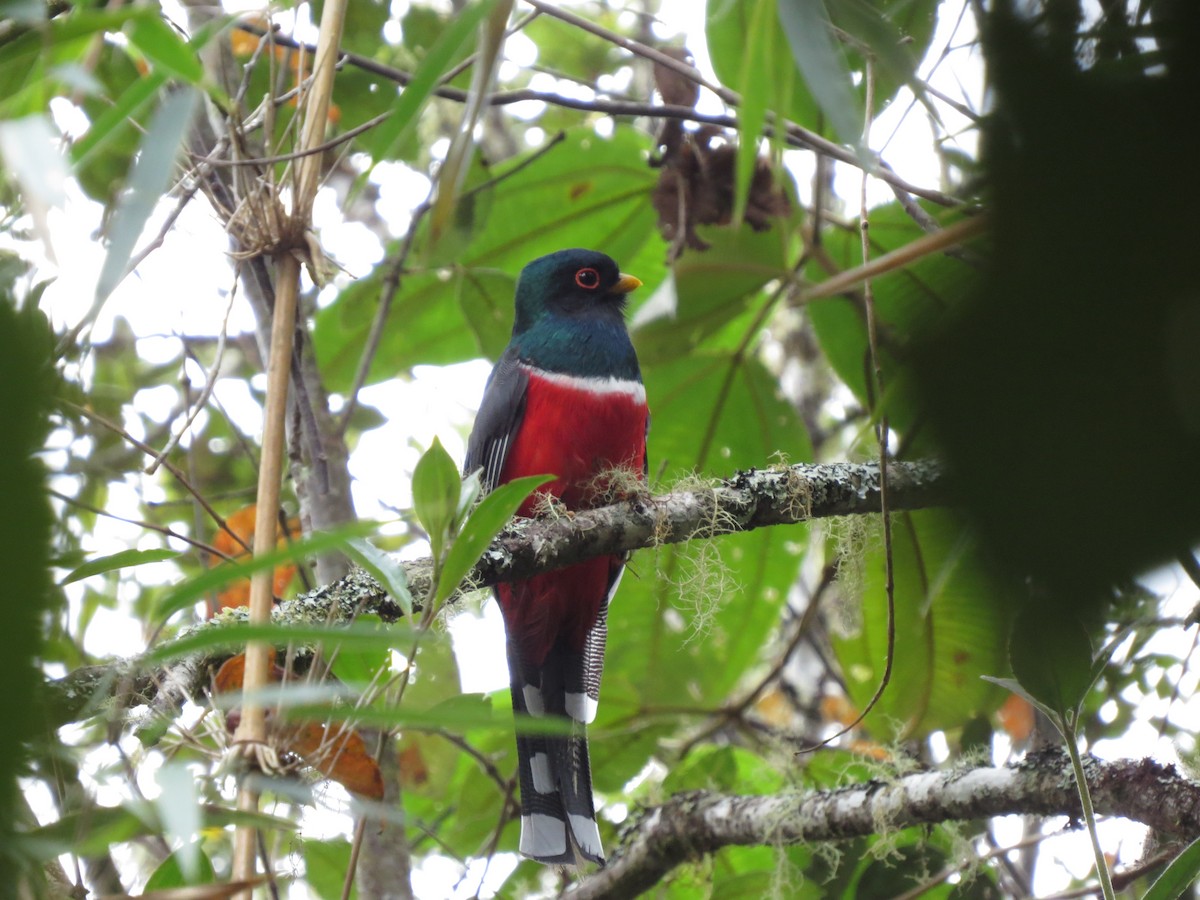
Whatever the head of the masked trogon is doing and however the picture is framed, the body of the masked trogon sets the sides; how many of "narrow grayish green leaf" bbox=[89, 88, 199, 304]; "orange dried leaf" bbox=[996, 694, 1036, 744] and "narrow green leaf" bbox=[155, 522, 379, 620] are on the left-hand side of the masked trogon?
1

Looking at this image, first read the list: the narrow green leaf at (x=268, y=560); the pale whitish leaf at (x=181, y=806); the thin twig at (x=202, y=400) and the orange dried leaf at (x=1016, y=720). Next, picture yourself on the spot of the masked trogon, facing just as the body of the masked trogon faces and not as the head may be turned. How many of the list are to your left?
1

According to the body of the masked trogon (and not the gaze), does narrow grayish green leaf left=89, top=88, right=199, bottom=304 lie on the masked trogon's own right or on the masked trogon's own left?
on the masked trogon's own right

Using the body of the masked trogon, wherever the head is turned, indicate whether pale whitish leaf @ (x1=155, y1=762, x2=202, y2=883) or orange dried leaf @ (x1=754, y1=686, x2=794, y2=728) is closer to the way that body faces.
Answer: the pale whitish leaf

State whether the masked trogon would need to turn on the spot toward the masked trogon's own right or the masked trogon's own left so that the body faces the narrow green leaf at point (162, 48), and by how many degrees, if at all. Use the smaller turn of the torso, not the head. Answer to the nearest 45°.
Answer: approximately 45° to the masked trogon's own right

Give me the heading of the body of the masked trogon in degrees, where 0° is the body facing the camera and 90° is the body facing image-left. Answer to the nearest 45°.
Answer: approximately 315°

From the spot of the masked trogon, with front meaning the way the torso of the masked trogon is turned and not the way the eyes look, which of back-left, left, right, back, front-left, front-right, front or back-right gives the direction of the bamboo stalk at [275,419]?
front-right

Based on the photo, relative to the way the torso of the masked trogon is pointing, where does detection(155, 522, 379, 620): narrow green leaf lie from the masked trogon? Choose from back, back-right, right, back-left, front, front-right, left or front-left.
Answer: front-right

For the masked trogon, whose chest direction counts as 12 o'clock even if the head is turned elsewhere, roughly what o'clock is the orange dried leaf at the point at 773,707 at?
The orange dried leaf is roughly at 8 o'clock from the masked trogon.
